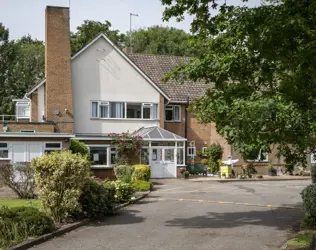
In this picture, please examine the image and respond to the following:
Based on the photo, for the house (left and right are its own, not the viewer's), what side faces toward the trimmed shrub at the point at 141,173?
front

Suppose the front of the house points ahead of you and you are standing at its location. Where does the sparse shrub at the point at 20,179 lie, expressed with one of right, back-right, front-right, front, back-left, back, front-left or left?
front

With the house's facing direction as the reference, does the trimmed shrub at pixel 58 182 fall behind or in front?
in front

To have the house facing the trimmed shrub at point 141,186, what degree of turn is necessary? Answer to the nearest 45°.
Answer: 0° — it already faces it

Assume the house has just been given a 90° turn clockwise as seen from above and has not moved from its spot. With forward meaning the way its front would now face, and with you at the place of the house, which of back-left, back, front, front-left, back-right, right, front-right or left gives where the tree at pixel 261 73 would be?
left

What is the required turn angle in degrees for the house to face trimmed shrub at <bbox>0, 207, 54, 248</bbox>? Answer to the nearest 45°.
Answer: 0° — it already faces it

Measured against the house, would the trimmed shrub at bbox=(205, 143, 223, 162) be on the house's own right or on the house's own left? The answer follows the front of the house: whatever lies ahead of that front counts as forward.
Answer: on the house's own left

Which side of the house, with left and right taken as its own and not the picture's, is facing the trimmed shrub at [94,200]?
front

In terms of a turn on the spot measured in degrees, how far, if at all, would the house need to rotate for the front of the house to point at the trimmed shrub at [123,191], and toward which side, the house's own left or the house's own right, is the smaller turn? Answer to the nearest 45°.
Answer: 0° — it already faces it

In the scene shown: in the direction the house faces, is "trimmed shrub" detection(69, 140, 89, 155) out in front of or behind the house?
in front

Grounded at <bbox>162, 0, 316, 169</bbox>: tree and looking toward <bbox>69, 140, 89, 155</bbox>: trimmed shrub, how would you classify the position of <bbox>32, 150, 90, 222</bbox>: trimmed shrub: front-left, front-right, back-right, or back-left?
front-left

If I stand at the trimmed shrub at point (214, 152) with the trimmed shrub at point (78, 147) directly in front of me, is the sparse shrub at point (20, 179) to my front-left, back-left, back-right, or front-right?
front-left

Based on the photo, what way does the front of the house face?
toward the camera
